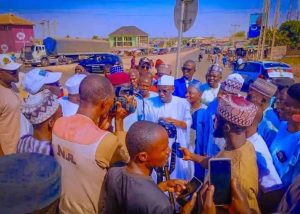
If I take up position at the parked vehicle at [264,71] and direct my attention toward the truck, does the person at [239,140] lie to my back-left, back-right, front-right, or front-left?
back-left

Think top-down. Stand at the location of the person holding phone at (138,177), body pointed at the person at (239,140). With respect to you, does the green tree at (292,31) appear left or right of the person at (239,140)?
left

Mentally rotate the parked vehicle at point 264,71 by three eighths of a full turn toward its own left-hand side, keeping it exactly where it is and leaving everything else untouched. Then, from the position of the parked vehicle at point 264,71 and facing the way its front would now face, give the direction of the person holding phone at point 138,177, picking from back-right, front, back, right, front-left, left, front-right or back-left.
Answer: front

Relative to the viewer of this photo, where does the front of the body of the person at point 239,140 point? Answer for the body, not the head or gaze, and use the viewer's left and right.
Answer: facing away from the viewer and to the left of the viewer

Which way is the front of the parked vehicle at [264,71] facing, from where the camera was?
facing away from the viewer and to the left of the viewer

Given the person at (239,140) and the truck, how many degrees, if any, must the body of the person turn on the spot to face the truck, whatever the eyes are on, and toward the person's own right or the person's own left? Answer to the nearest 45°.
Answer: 0° — they already face it

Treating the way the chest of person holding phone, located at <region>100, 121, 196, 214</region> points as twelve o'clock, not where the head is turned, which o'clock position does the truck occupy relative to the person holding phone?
The truck is roughly at 10 o'clock from the person holding phone.

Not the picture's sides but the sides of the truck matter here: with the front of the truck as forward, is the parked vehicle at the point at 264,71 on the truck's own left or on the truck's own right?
on the truck's own left

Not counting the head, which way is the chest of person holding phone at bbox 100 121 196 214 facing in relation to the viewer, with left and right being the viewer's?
facing away from the viewer and to the right of the viewer

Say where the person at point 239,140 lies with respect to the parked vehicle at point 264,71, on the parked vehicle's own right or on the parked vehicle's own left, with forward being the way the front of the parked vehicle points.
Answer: on the parked vehicle's own left

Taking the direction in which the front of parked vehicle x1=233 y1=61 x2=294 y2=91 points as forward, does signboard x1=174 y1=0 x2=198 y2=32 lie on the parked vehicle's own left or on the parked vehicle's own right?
on the parked vehicle's own left

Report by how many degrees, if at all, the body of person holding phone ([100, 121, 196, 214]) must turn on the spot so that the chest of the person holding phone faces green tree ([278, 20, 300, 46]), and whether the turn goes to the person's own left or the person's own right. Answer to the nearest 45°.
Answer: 0° — they already face it

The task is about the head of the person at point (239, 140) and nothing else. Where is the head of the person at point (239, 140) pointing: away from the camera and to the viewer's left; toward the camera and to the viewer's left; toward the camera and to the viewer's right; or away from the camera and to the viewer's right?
away from the camera and to the viewer's left
